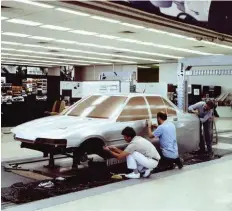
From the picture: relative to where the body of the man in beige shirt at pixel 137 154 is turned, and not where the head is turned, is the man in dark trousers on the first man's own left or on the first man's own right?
on the first man's own right

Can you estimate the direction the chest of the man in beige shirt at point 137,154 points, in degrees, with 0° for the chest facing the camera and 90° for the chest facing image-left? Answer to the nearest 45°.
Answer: approximately 90°

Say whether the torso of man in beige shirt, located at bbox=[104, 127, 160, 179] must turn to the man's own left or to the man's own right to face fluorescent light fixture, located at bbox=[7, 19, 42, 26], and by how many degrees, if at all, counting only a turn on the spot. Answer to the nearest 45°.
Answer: approximately 45° to the man's own right

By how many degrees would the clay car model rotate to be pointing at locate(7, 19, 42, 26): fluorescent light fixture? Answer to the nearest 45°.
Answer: approximately 90° to its right

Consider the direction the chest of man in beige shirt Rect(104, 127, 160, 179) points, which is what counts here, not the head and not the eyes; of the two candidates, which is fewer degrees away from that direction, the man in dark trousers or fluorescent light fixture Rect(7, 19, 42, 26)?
the fluorescent light fixture

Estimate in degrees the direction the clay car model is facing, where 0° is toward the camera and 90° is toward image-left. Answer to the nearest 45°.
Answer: approximately 45°

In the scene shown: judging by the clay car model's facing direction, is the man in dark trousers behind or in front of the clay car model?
behind
